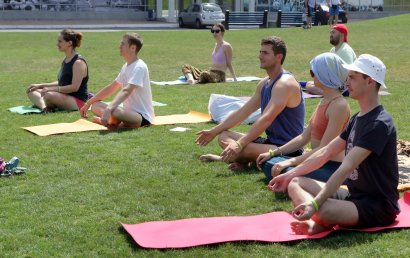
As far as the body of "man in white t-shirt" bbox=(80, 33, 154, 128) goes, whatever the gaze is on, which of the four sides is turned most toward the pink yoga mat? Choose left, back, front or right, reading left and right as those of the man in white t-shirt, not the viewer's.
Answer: left

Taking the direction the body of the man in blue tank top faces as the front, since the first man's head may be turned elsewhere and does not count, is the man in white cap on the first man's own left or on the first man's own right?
on the first man's own left

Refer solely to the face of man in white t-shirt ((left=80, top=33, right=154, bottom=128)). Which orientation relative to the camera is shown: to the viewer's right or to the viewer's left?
to the viewer's left

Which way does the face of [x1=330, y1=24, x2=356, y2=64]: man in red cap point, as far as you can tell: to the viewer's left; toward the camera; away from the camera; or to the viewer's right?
to the viewer's left

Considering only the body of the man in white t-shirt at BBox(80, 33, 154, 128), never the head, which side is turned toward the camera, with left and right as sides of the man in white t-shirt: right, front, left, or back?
left

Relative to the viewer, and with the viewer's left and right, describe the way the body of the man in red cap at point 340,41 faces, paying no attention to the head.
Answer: facing to the left of the viewer

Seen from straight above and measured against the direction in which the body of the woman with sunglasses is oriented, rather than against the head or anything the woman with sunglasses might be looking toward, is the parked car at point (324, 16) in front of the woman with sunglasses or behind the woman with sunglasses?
behind

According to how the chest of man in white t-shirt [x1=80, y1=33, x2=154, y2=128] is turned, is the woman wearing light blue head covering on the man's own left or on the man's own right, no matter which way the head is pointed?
on the man's own left

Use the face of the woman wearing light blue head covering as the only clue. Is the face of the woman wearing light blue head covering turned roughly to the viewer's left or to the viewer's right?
to the viewer's left

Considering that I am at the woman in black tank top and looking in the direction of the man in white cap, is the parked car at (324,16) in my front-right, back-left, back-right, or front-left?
back-left
